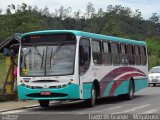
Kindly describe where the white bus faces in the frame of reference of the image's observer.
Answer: facing the viewer and to the left of the viewer
